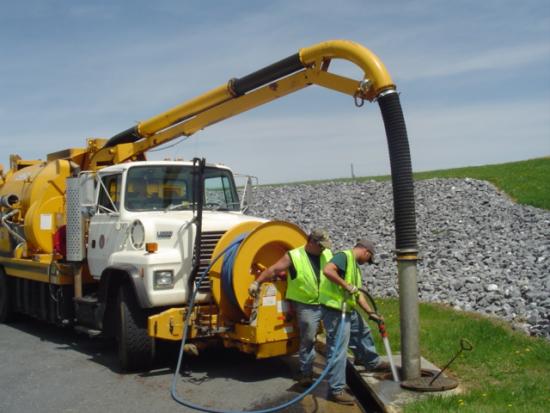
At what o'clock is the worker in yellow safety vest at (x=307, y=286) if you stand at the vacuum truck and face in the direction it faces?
The worker in yellow safety vest is roughly at 12 o'clock from the vacuum truck.

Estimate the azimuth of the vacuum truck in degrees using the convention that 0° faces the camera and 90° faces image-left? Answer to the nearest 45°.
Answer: approximately 315°
